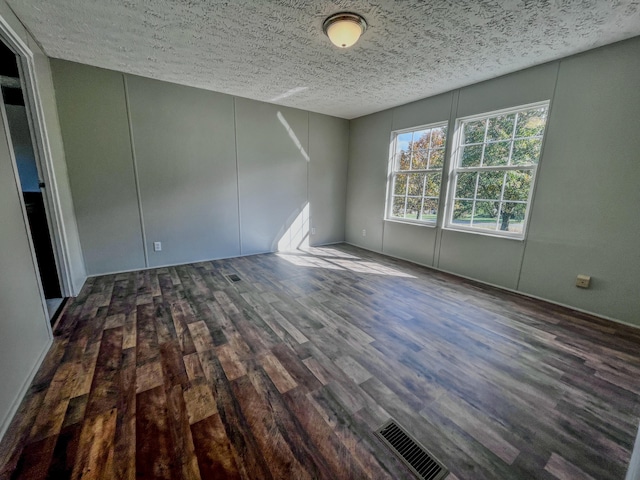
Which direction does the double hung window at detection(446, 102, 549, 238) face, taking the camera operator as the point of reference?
facing the viewer and to the left of the viewer

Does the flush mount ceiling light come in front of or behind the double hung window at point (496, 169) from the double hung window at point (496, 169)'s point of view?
in front

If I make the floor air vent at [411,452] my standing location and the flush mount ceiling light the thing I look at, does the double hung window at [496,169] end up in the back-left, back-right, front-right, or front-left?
front-right

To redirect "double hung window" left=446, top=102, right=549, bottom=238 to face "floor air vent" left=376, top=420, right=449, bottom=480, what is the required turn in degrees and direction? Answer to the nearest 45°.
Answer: approximately 45° to its left

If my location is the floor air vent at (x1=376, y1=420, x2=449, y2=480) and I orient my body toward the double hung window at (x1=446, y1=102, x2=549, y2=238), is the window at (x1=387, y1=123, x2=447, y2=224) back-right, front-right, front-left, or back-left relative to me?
front-left
